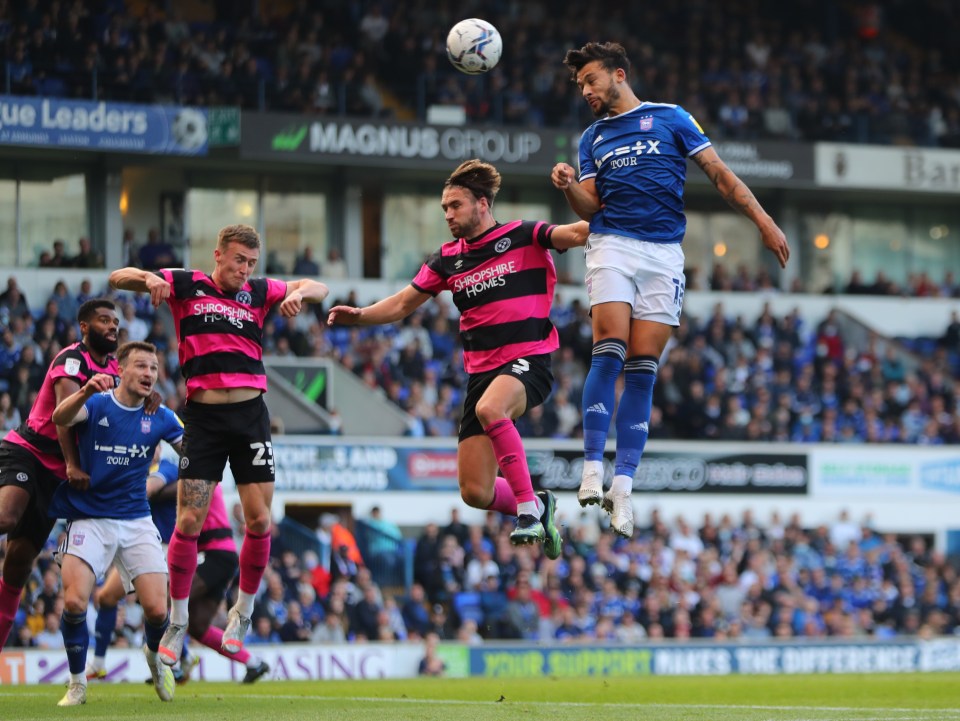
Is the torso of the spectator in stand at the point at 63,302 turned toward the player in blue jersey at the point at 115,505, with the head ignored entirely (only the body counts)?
yes

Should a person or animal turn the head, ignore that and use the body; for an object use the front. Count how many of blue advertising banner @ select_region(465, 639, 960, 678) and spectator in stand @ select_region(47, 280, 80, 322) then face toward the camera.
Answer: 2

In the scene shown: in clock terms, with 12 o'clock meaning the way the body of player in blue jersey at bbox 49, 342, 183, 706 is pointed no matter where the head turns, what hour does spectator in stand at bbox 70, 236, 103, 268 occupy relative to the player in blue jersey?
The spectator in stand is roughly at 6 o'clock from the player in blue jersey.

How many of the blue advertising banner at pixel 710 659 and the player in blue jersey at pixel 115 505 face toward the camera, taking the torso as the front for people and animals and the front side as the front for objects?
2

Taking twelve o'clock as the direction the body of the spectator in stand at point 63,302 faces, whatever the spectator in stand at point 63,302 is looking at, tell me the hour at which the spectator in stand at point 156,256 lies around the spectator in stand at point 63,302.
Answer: the spectator in stand at point 156,256 is roughly at 7 o'clock from the spectator in stand at point 63,302.

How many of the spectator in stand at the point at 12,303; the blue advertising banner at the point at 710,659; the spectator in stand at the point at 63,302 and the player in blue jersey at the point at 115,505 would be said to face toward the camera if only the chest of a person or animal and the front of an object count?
4

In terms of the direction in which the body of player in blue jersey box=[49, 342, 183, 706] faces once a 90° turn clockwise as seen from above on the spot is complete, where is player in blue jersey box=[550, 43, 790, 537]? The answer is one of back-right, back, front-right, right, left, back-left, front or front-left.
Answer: back-left

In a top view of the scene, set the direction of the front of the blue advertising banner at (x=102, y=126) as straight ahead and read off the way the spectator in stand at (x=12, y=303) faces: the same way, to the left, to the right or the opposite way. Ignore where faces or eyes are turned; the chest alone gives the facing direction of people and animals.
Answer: the same way

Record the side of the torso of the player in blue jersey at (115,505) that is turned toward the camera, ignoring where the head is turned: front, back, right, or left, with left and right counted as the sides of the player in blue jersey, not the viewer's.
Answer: front

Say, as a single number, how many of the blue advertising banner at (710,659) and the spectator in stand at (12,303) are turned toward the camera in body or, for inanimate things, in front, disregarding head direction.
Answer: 2

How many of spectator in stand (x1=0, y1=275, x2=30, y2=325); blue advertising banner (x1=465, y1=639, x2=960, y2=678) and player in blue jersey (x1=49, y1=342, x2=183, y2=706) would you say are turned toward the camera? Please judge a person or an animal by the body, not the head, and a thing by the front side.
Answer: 3

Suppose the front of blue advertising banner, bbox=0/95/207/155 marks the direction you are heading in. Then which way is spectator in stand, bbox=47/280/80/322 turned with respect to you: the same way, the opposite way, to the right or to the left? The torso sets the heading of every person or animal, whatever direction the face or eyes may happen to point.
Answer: the same way

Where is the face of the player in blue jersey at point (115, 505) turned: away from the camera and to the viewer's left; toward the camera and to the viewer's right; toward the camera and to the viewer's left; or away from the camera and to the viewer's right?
toward the camera and to the viewer's right

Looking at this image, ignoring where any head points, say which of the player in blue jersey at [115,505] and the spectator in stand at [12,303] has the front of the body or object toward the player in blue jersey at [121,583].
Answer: the spectator in stand

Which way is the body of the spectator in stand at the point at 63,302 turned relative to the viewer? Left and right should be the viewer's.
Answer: facing the viewer

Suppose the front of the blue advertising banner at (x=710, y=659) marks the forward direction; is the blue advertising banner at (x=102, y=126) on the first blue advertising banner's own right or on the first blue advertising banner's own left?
on the first blue advertising banner's own right

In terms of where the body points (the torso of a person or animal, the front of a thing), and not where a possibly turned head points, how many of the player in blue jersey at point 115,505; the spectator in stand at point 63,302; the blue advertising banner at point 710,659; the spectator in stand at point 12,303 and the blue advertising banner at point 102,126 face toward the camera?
5

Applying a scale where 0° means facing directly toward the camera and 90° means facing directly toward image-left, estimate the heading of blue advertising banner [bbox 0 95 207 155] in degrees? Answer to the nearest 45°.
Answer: approximately 0°

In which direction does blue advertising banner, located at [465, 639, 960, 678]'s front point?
toward the camera

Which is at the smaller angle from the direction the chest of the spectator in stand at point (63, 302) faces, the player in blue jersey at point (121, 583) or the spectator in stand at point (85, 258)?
the player in blue jersey
